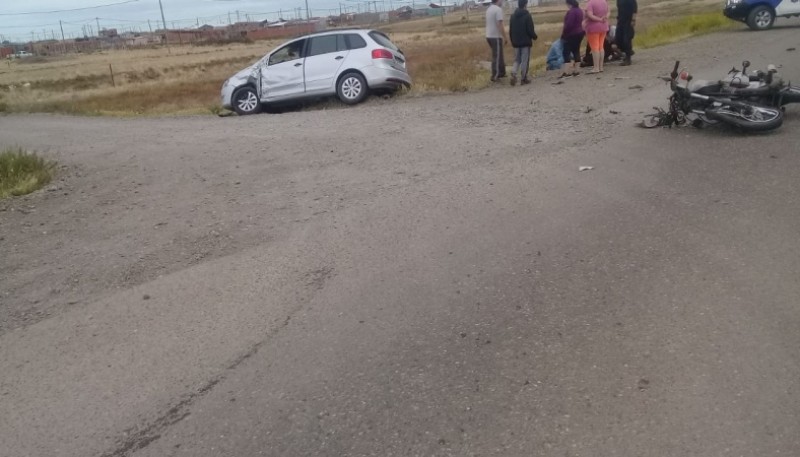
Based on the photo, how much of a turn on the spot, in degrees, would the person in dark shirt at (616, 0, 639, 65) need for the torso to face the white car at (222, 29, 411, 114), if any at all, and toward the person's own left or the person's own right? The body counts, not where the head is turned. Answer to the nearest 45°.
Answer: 0° — they already face it

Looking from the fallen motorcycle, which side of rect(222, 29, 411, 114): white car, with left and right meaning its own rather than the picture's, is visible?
back

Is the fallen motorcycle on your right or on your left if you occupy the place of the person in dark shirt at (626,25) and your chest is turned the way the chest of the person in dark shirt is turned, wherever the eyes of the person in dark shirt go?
on your left

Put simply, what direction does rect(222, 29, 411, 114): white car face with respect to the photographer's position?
facing away from the viewer and to the left of the viewer

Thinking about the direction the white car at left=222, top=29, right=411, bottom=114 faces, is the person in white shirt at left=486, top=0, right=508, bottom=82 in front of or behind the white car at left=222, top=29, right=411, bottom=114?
behind

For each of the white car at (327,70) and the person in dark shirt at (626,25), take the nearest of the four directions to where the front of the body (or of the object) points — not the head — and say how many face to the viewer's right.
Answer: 0

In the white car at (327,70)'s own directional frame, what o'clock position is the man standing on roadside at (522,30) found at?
The man standing on roadside is roughly at 5 o'clock from the white car.

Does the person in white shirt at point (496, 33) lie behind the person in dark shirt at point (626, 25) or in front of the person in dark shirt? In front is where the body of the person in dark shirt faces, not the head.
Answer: in front

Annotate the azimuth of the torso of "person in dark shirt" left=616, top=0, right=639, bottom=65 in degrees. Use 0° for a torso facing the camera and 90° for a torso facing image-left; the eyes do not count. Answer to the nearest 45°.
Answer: approximately 45°

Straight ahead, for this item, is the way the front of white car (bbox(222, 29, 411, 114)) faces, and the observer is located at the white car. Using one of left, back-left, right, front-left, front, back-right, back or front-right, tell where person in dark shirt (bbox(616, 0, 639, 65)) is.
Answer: back-right

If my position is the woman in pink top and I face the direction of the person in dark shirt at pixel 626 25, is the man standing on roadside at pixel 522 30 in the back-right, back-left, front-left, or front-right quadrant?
back-left

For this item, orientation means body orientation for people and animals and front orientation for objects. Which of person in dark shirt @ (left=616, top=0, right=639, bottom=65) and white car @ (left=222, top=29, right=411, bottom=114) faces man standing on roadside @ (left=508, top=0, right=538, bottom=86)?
the person in dark shirt
